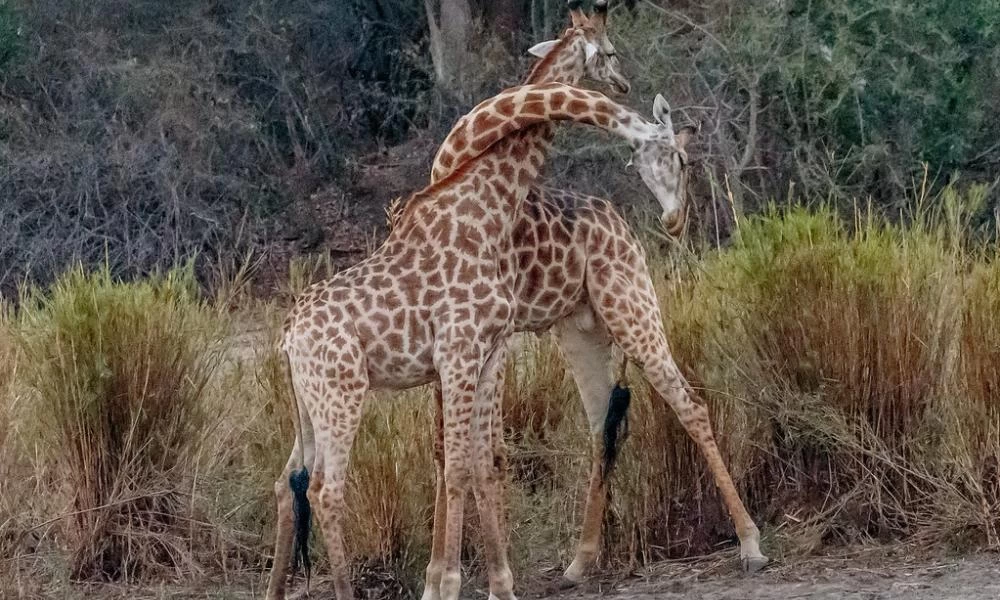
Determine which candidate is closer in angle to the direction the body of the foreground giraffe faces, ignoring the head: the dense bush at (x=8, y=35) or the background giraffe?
the background giraffe

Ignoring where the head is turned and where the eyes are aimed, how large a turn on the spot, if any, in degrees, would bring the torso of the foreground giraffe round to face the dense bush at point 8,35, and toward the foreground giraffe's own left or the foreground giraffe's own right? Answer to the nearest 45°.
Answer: approximately 135° to the foreground giraffe's own left

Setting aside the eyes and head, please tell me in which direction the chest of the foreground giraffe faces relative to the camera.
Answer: to the viewer's right

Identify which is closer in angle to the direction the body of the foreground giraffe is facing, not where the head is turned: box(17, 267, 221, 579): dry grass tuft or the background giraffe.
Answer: the background giraffe

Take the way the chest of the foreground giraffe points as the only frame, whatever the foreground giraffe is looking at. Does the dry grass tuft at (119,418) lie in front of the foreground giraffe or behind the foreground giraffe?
behind

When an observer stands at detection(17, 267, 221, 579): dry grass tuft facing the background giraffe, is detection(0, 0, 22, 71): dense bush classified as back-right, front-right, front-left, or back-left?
back-left

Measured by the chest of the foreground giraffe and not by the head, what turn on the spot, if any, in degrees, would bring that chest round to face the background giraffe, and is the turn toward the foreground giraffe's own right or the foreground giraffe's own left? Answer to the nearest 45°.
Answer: approximately 45° to the foreground giraffe's own left
